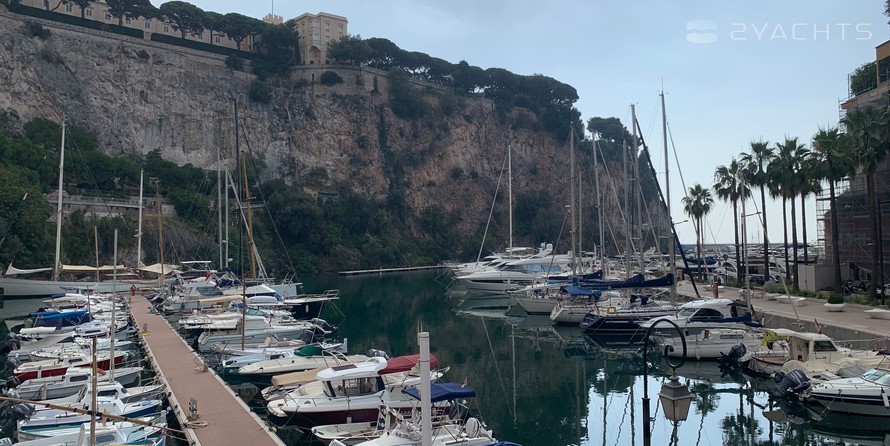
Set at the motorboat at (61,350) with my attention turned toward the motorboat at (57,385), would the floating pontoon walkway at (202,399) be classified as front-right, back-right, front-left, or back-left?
front-left

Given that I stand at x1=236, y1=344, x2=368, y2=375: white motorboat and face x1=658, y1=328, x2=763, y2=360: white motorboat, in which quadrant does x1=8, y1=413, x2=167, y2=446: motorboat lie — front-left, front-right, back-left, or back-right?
back-right

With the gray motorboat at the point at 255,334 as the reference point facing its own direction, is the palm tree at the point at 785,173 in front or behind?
behind

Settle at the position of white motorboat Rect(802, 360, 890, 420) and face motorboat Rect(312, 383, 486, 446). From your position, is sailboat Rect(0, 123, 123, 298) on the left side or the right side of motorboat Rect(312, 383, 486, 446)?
right
